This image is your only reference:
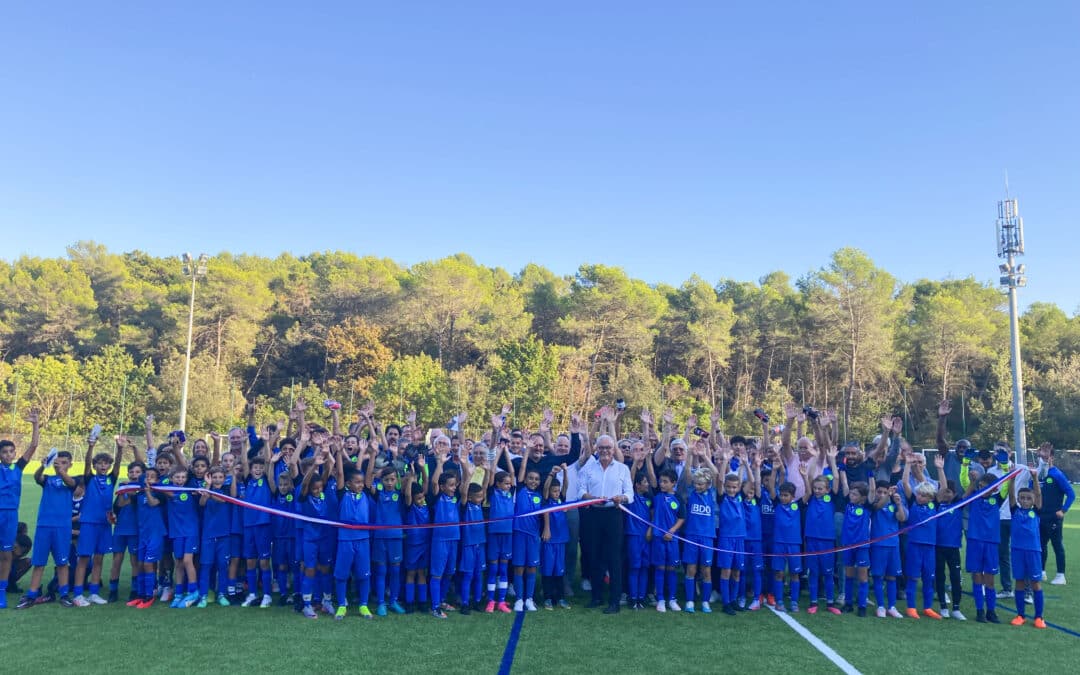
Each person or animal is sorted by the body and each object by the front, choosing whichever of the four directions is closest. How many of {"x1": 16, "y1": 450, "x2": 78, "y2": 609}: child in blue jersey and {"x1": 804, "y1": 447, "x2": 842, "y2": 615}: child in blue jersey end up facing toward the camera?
2

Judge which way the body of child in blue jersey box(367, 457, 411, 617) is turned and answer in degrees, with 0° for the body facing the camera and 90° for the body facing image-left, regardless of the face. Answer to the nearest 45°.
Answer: approximately 0°

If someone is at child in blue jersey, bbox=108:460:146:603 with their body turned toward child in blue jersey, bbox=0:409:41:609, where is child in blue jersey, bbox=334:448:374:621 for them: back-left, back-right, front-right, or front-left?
back-left

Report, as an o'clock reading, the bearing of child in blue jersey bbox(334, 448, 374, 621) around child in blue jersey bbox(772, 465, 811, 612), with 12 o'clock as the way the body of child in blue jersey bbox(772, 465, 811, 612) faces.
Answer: child in blue jersey bbox(334, 448, 374, 621) is roughly at 2 o'clock from child in blue jersey bbox(772, 465, 811, 612).

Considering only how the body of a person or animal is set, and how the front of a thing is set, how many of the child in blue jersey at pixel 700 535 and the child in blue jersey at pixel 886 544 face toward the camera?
2
